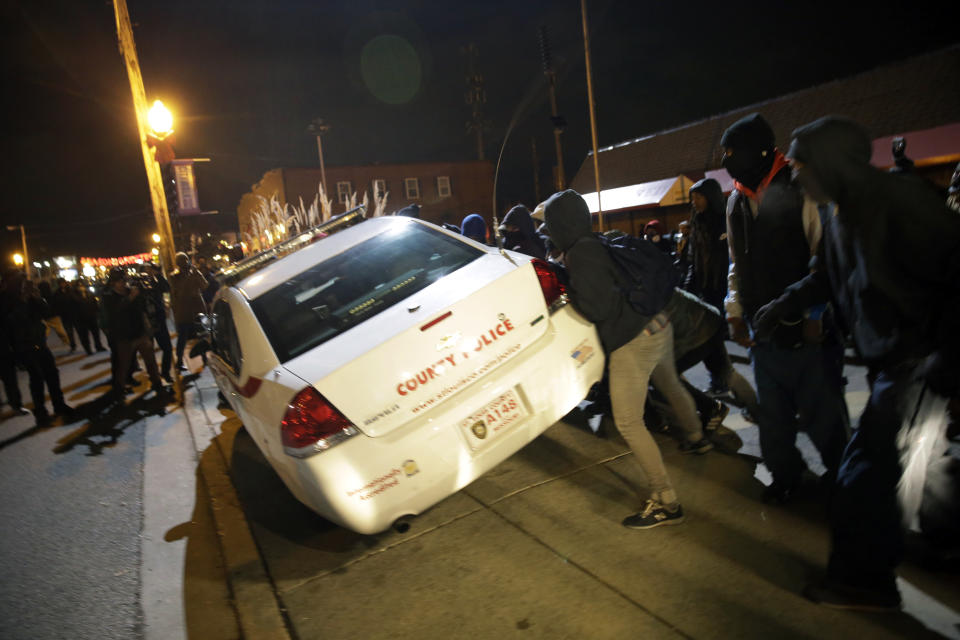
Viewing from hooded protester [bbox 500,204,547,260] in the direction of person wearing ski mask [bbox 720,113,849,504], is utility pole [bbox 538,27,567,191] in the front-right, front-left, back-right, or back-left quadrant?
back-left

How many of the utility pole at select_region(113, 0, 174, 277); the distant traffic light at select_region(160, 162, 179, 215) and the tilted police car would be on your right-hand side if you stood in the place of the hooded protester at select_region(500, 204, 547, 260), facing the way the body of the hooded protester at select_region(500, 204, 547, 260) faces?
2

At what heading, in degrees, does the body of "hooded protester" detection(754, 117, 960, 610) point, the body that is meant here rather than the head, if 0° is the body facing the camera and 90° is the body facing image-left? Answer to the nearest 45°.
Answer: approximately 90°
